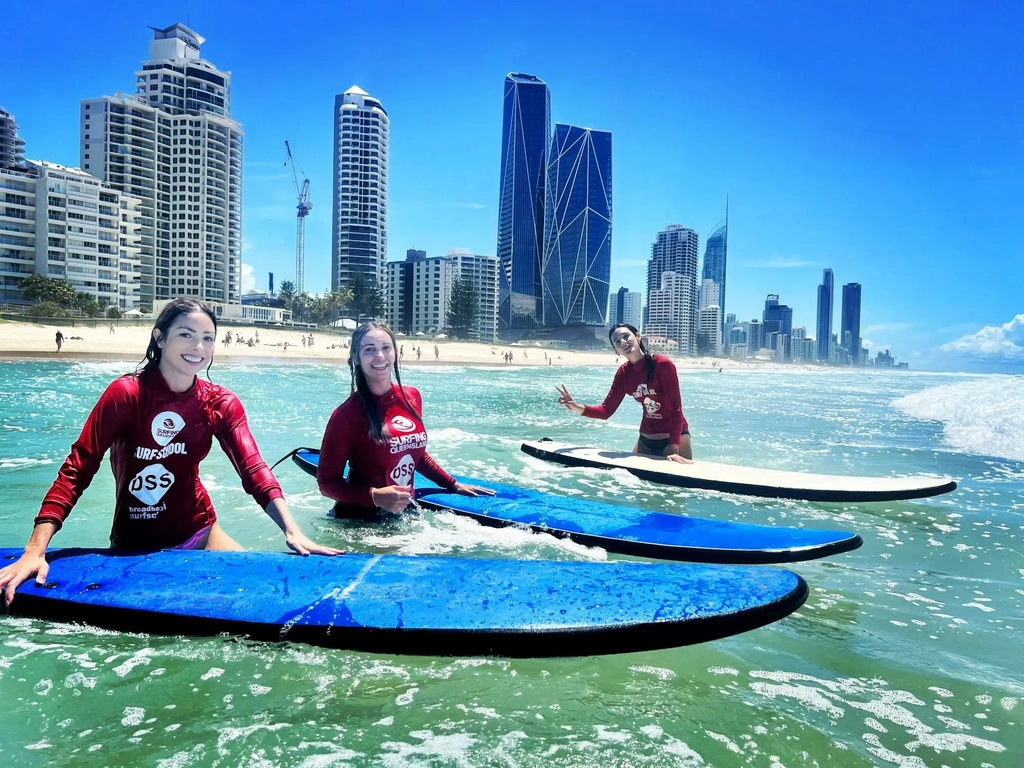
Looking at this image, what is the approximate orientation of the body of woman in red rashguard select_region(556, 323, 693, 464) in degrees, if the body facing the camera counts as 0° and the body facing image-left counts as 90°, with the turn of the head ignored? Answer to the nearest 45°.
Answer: approximately 45°

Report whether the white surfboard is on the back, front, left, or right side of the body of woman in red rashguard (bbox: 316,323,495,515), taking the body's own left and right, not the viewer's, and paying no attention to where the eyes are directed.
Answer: left

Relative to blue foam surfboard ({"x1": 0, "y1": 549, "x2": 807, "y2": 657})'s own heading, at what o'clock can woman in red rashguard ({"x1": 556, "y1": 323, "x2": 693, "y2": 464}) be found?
The woman in red rashguard is roughly at 10 o'clock from the blue foam surfboard.

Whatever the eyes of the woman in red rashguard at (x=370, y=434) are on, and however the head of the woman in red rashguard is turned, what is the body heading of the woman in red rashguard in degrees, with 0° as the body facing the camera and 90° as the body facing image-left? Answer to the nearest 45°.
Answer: approximately 315°

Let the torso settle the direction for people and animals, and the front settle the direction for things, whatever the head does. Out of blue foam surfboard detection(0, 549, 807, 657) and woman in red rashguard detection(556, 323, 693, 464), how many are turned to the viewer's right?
1

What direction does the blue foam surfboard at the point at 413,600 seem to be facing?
to the viewer's right

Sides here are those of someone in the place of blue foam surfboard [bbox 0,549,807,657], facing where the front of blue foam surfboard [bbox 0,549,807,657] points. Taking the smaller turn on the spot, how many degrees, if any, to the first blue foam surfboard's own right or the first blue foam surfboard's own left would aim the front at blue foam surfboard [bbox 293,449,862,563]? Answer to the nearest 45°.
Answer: approximately 45° to the first blue foam surfboard's own left

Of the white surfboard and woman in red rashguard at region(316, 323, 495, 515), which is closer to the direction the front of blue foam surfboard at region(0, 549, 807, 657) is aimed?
the white surfboard

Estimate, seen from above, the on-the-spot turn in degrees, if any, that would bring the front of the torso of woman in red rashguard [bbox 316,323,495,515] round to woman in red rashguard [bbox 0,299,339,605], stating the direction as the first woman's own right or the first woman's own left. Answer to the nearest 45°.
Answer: approximately 90° to the first woman's own right

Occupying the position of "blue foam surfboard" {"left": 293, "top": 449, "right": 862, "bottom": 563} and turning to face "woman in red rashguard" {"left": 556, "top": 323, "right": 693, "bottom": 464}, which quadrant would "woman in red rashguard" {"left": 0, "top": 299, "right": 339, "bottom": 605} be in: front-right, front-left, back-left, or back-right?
back-left
